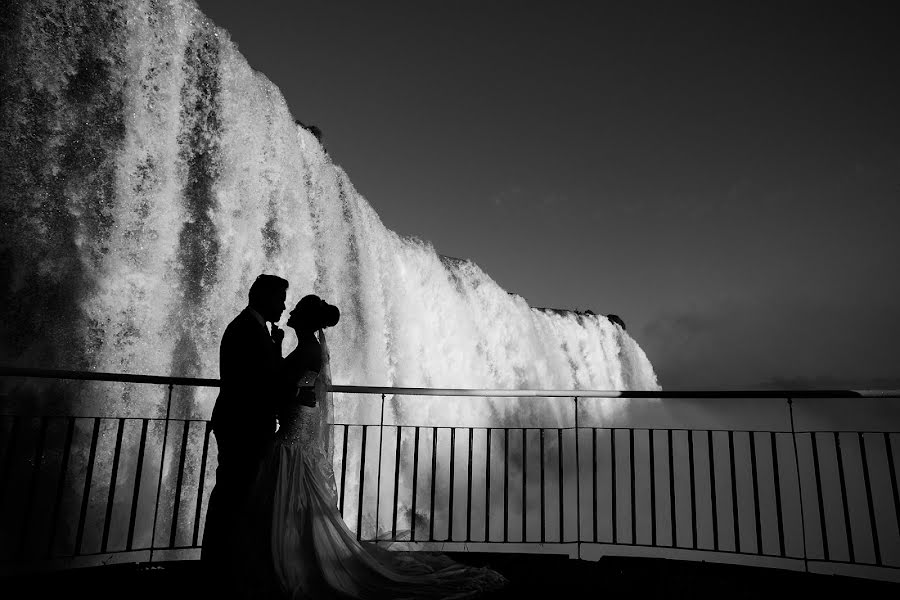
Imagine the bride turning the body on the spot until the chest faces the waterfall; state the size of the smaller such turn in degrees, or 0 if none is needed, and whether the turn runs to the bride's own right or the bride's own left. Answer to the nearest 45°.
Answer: approximately 45° to the bride's own right

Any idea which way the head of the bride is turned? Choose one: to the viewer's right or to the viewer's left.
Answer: to the viewer's left

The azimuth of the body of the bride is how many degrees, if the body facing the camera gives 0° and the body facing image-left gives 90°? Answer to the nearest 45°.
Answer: approximately 90°

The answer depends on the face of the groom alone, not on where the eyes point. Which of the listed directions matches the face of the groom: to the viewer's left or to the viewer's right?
to the viewer's right
